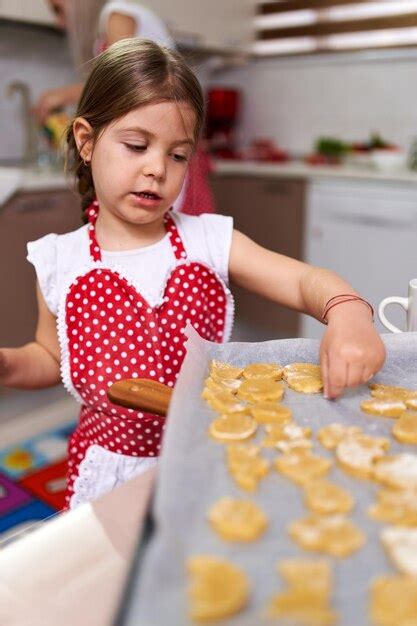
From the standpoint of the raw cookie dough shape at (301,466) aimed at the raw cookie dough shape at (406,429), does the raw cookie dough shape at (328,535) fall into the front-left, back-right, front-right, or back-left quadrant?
back-right

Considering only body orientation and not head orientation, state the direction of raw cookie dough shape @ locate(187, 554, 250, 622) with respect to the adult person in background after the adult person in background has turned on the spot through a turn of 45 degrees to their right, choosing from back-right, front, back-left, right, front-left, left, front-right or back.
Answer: back-left

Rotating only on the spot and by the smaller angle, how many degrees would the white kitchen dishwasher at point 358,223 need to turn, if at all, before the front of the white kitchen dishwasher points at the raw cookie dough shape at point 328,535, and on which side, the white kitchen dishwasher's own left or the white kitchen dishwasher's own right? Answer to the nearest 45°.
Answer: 0° — it already faces it

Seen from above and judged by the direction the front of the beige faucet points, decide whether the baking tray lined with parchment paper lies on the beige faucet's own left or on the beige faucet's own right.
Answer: on the beige faucet's own left

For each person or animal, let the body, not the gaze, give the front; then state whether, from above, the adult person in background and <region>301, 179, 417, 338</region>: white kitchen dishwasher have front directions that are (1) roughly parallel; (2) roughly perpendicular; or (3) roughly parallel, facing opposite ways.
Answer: roughly perpendicular

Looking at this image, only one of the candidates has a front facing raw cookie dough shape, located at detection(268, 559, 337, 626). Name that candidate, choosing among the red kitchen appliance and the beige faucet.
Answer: the red kitchen appliance

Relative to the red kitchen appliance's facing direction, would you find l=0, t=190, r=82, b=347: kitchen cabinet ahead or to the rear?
ahead

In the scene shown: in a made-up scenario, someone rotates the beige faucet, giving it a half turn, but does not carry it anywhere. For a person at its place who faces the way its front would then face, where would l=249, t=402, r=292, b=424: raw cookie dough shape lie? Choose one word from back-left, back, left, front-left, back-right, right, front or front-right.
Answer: right

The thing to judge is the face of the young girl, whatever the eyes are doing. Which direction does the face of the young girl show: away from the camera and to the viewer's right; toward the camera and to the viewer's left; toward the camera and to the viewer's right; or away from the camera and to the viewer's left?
toward the camera and to the viewer's right
